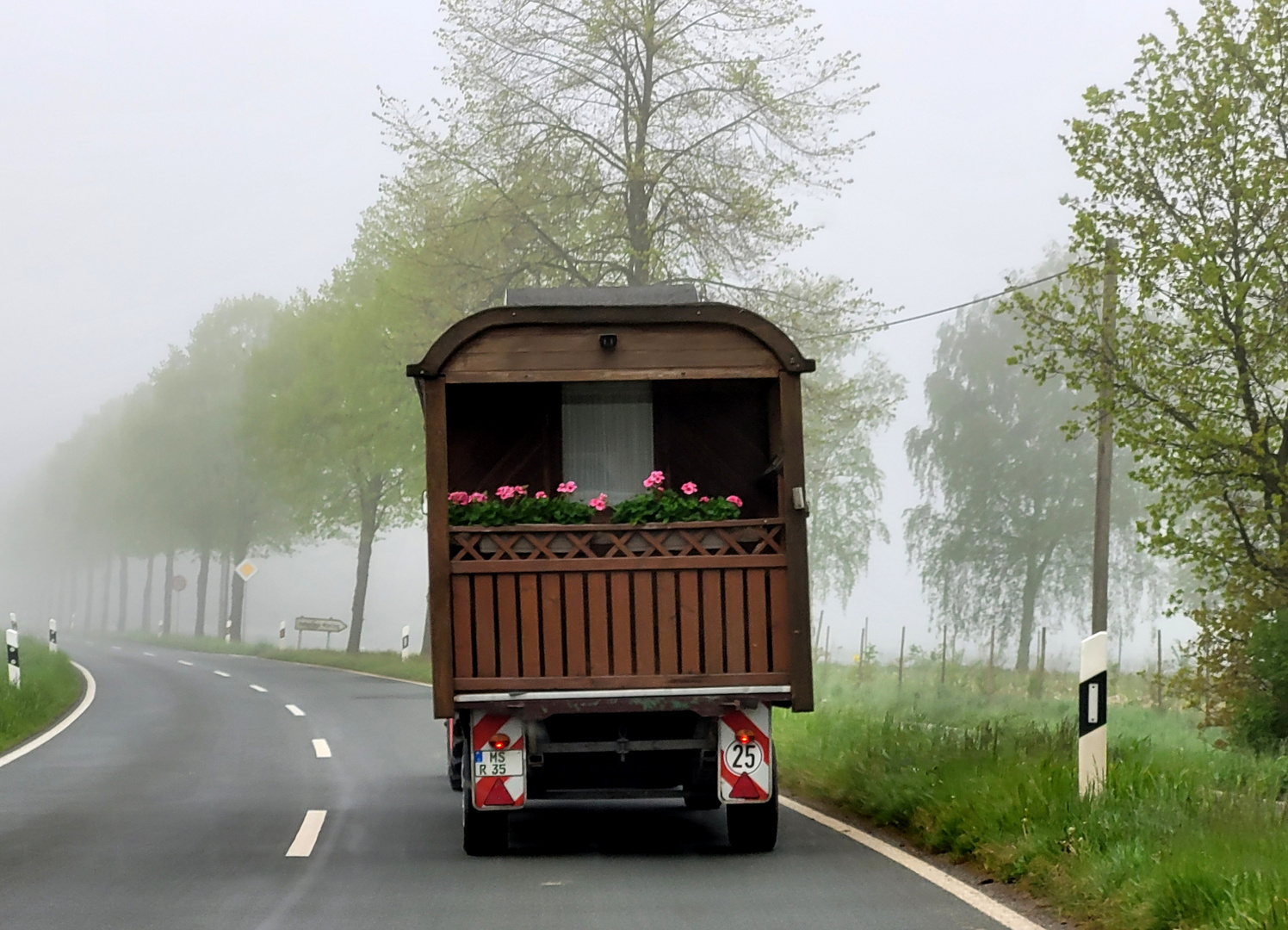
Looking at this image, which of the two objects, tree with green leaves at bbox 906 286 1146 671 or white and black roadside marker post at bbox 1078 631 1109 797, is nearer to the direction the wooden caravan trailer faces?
the tree with green leaves

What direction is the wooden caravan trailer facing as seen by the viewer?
away from the camera

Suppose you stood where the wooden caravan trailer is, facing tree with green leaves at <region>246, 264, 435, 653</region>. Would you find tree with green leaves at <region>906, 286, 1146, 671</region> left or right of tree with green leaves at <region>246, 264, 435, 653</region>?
right

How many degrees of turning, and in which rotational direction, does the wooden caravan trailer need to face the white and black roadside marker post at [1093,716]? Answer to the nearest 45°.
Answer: approximately 90° to its right

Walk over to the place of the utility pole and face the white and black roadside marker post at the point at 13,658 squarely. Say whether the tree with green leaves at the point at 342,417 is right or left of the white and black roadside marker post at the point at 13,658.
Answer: right

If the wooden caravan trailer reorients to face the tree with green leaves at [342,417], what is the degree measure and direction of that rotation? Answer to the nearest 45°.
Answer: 0° — it already faces it

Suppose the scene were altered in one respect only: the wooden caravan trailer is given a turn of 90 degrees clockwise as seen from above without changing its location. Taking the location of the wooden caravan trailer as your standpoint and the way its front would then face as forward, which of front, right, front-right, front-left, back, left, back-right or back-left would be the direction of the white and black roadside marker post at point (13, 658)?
back-left

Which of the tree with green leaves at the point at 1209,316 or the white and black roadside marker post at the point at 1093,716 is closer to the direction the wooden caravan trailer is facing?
the tree with green leaves

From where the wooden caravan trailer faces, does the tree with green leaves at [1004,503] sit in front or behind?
in front

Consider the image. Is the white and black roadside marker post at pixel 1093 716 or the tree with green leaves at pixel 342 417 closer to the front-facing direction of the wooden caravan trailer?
the tree with green leaves

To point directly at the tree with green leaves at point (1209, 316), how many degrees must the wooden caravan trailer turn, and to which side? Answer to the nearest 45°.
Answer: approximately 45° to its right
